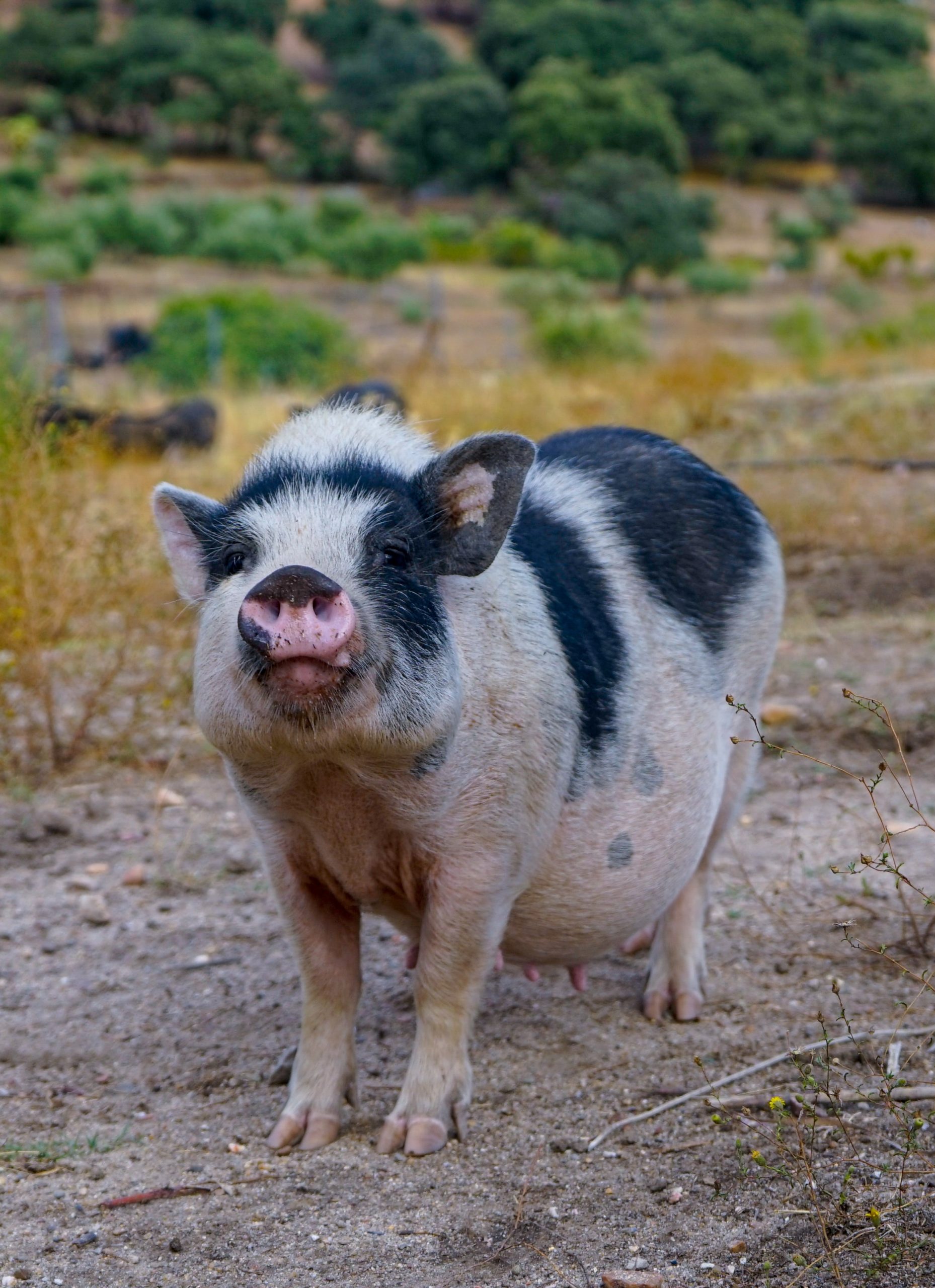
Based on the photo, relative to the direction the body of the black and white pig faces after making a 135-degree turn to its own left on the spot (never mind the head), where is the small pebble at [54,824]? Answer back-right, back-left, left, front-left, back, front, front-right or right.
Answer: back-left

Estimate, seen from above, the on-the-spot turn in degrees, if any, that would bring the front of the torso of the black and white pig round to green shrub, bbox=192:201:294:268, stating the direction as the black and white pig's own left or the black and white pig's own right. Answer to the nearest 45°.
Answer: approximately 135° to the black and white pig's own right

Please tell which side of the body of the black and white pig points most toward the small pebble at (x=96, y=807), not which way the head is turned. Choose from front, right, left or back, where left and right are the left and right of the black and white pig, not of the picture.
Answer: right

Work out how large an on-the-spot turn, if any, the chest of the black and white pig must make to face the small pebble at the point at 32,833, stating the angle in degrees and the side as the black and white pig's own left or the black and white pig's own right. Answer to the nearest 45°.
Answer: approximately 90° to the black and white pig's own right

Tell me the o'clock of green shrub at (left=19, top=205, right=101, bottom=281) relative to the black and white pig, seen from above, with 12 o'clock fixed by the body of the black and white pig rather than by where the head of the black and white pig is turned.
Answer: The green shrub is roughly at 4 o'clock from the black and white pig.

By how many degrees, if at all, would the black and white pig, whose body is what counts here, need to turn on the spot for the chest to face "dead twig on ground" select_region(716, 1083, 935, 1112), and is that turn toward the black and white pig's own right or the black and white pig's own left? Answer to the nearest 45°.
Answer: approximately 135° to the black and white pig's own left

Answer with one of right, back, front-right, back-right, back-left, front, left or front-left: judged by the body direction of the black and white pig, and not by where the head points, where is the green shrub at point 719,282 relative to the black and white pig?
back-right

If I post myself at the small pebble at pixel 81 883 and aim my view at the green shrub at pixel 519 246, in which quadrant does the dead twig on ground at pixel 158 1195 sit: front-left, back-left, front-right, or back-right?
back-right

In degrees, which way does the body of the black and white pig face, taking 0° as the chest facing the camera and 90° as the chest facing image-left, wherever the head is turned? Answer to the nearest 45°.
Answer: approximately 45°

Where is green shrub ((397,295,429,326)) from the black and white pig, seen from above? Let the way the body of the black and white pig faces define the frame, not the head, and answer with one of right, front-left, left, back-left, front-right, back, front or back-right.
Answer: back-right

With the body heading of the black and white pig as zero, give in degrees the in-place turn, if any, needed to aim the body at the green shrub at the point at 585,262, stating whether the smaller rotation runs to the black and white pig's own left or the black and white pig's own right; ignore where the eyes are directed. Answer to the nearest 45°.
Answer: approximately 135° to the black and white pig's own right

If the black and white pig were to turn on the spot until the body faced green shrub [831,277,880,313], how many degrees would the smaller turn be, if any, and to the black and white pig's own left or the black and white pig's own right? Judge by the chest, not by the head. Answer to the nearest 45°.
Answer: approximately 135° to the black and white pig's own right

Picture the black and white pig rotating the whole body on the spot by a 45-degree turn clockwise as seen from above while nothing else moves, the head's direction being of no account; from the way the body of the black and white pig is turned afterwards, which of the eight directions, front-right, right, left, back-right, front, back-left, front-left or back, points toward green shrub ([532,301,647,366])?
right
